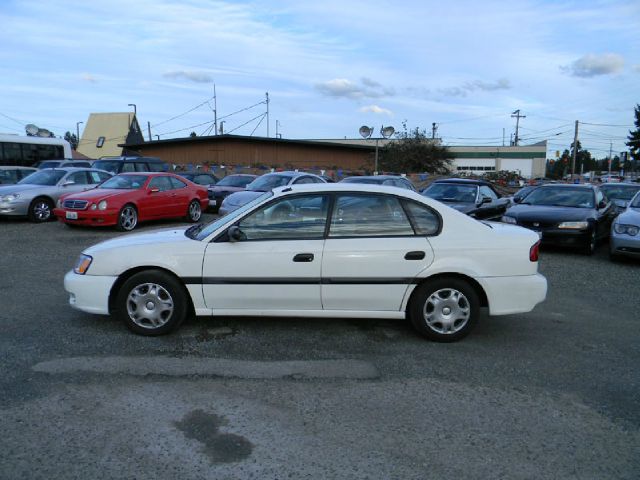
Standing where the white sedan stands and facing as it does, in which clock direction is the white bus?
The white bus is roughly at 2 o'clock from the white sedan.

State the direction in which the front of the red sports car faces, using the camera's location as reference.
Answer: facing the viewer and to the left of the viewer

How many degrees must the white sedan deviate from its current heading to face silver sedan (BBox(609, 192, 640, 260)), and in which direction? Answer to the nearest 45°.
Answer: approximately 135° to its right

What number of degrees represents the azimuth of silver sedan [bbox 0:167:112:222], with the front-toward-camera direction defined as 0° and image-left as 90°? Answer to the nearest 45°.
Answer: approximately 45°

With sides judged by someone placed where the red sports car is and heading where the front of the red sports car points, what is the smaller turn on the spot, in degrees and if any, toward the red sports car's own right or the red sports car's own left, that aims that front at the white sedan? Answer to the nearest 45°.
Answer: approximately 45° to the red sports car's own left

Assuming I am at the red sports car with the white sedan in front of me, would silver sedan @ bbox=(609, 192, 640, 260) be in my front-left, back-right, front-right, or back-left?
front-left

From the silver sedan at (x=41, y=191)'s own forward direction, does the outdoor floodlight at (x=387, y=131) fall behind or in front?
behind

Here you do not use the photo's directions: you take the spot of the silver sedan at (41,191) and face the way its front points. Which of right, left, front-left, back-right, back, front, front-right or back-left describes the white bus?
back-right

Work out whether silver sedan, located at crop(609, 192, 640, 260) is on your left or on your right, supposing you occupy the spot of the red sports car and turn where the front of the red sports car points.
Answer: on your left

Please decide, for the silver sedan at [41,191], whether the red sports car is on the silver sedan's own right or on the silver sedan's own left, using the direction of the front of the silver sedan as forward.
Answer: on the silver sedan's own left

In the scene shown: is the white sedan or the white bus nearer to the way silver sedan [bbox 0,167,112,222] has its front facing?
the white sedan

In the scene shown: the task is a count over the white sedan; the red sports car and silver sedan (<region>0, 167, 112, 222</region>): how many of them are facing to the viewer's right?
0

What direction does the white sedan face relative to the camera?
to the viewer's left

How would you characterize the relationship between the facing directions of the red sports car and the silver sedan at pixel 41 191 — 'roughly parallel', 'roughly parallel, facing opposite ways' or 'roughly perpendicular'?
roughly parallel

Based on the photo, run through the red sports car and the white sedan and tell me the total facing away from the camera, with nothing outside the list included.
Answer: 0
